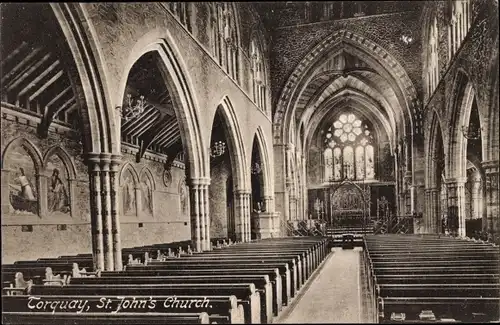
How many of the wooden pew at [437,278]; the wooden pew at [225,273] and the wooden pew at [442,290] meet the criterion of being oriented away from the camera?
3

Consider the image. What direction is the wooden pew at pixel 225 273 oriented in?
away from the camera

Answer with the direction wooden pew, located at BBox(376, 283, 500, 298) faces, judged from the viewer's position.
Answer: facing away from the viewer

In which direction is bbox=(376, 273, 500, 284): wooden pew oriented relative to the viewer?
away from the camera

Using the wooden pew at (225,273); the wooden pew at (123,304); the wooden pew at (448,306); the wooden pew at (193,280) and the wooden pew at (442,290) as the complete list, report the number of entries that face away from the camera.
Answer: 5

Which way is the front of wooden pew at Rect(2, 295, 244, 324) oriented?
away from the camera

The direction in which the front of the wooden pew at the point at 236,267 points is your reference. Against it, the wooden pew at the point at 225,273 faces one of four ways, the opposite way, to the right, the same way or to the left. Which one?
the same way

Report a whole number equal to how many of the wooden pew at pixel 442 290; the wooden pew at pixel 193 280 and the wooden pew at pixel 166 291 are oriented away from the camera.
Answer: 3

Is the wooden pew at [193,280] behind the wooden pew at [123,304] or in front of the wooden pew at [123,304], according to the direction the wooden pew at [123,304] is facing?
in front

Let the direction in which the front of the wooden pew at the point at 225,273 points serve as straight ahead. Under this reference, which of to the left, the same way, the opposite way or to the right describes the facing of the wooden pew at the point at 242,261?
the same way

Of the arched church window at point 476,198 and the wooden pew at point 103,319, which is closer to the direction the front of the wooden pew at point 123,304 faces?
the arched church window

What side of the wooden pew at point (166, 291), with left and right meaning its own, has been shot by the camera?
back

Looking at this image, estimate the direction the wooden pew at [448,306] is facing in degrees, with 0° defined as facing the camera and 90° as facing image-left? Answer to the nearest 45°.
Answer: approximately 180°
